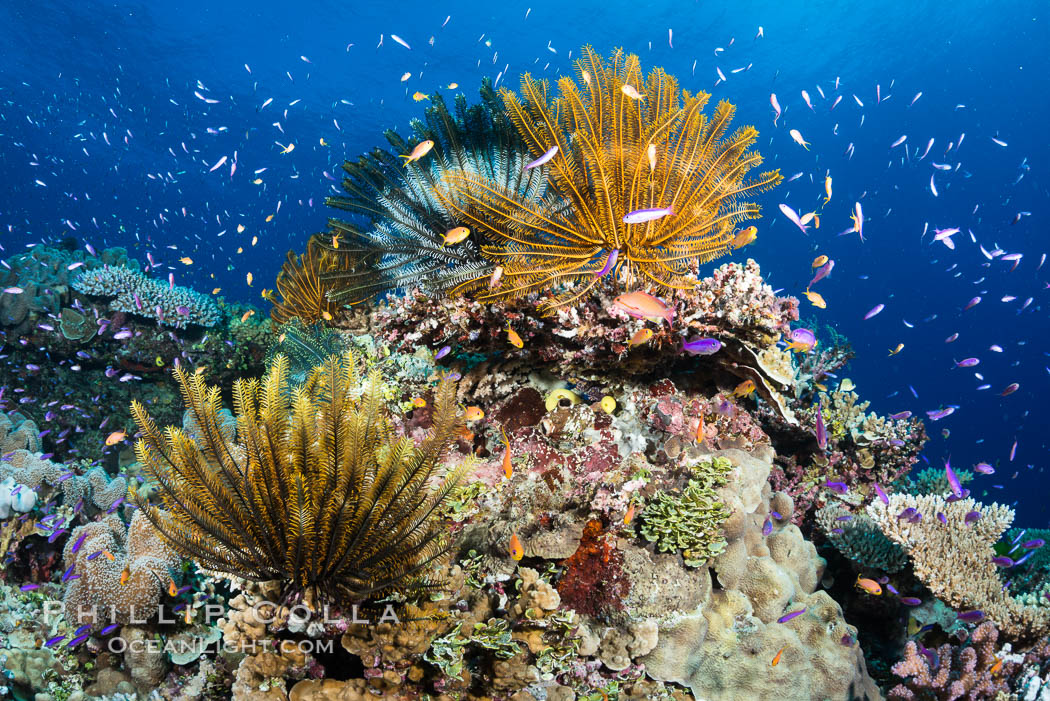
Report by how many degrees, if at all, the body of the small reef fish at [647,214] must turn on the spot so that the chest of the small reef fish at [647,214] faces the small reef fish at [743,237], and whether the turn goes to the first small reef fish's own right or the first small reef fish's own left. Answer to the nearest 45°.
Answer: approximately 135° to the first small reef fish's own right

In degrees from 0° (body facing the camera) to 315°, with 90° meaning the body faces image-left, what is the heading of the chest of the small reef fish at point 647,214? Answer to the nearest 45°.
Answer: approximately 90°

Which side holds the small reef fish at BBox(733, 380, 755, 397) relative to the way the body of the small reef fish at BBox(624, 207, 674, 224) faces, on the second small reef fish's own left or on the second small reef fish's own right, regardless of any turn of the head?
on the second small reef fish's own right
